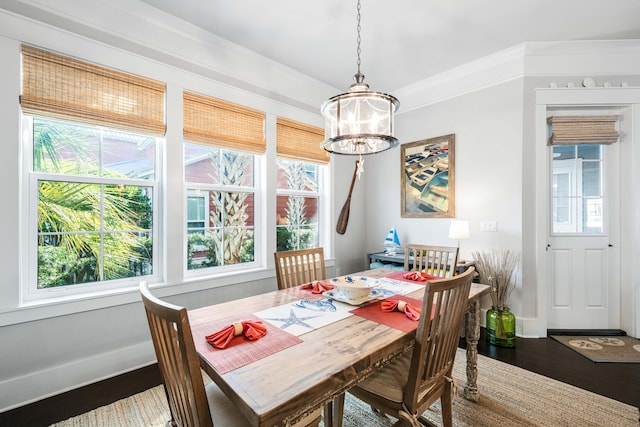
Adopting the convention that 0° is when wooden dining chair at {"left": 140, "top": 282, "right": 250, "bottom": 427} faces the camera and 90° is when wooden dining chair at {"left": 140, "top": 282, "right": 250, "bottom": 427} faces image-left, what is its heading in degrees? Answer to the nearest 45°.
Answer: approximately 225°

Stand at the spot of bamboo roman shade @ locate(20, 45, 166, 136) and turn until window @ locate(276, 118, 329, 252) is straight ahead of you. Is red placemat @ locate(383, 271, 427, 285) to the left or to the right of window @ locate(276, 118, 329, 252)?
right

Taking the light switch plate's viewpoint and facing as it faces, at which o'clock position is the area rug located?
The area rug is roughly at 12 o'clock from the light switch plate.

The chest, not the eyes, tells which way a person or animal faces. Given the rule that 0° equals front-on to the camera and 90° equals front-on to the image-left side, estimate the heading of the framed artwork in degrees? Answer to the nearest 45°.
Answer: approximately 45°

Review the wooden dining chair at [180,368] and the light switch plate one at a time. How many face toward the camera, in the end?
1

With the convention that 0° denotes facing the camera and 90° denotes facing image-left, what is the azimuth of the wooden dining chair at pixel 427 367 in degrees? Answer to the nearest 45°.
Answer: approximately 135°

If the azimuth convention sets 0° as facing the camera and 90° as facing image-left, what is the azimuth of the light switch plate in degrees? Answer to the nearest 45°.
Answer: approximately 0°

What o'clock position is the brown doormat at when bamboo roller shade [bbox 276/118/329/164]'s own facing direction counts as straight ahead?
The brown doormat is roughly at 11 o'clock from the bamboo roller shade.

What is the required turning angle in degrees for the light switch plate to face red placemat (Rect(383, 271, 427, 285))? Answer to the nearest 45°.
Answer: approximately 45° to its right

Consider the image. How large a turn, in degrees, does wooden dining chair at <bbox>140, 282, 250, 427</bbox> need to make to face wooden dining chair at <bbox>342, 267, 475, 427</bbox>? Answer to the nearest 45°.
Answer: approximately 45° to its right

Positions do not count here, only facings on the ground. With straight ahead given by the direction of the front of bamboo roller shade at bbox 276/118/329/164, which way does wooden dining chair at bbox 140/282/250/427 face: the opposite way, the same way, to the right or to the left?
to the left

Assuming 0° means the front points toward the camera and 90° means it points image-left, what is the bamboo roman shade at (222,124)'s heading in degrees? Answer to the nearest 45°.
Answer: approximately 315°

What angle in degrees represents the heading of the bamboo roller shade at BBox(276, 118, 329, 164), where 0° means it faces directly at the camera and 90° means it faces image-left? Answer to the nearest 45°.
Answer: approximately 315°
